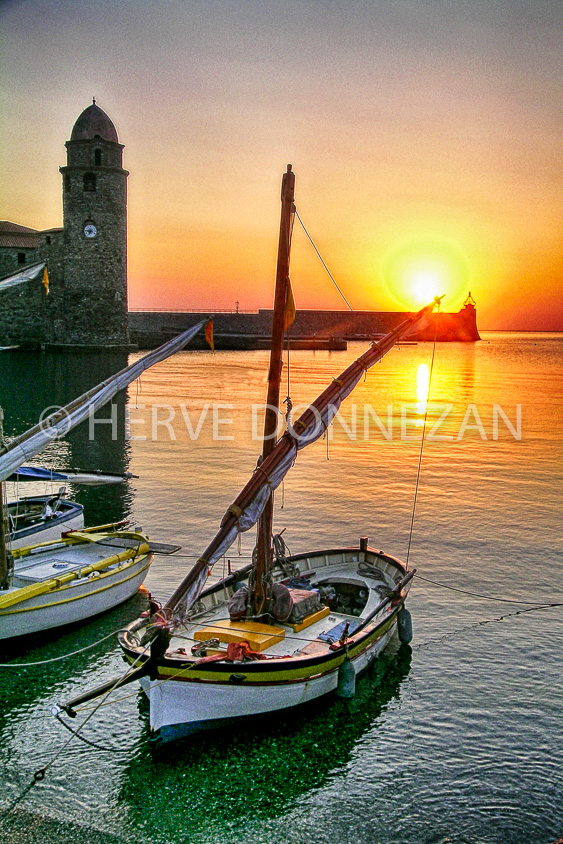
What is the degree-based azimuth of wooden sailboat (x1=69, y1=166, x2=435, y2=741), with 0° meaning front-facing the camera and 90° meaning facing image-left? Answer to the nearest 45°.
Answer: approximately 45°

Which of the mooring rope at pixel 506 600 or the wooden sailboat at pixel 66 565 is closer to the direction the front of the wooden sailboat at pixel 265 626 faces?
the wooden sailboat

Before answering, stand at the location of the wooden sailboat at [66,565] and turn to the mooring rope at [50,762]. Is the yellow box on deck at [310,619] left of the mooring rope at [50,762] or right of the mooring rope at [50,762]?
left

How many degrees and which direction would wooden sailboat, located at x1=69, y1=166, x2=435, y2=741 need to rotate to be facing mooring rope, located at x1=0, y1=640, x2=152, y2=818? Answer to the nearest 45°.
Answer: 0° — it already faces it

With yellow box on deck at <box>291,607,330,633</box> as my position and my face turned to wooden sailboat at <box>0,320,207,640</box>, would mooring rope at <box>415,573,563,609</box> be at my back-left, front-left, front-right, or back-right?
back-right

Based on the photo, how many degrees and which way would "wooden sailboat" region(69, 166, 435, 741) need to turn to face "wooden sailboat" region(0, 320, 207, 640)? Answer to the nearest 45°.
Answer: approximately 90° to its right

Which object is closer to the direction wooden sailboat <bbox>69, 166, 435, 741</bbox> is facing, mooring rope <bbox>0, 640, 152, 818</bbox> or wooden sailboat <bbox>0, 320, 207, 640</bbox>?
the mooring rope

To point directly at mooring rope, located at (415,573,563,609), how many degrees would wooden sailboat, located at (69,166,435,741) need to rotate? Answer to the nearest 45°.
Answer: approximately 180°
